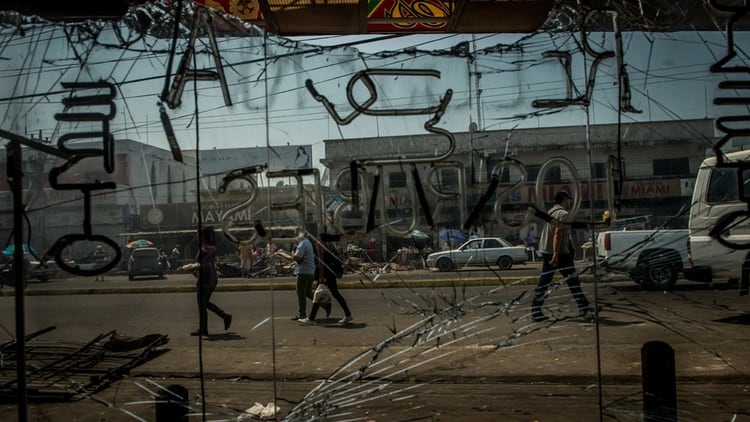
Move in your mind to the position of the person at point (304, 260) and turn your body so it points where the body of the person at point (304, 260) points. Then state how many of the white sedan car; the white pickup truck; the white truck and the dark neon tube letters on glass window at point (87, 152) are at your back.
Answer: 3

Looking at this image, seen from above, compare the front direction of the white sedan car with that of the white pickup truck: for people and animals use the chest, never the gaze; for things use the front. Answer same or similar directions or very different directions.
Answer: very different directions

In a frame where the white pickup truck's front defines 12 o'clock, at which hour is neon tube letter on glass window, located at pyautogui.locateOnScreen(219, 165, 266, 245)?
The neon tube letter on glass window is roughly at 5 o'clock from the white pickup truck.

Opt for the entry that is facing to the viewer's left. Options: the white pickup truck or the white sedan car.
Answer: the white sedan car

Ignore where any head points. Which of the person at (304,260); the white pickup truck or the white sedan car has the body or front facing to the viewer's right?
the white pickup truck

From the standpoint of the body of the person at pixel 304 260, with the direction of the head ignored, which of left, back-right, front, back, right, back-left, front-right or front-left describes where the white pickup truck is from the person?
back

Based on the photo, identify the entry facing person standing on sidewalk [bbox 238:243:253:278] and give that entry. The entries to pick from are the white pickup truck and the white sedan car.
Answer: the white sedan car

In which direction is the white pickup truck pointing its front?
to the viewer's right

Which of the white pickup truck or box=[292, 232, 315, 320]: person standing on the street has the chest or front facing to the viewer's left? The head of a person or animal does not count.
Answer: the person standing on the street

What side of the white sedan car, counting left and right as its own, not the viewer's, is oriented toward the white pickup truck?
back

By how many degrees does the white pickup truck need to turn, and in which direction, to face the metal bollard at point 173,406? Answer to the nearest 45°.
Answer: approximately 135° to its right

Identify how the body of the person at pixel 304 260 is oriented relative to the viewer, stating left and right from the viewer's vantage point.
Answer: facing to the left of the viewer

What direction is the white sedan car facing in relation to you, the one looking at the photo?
facing to the left of the viewer
